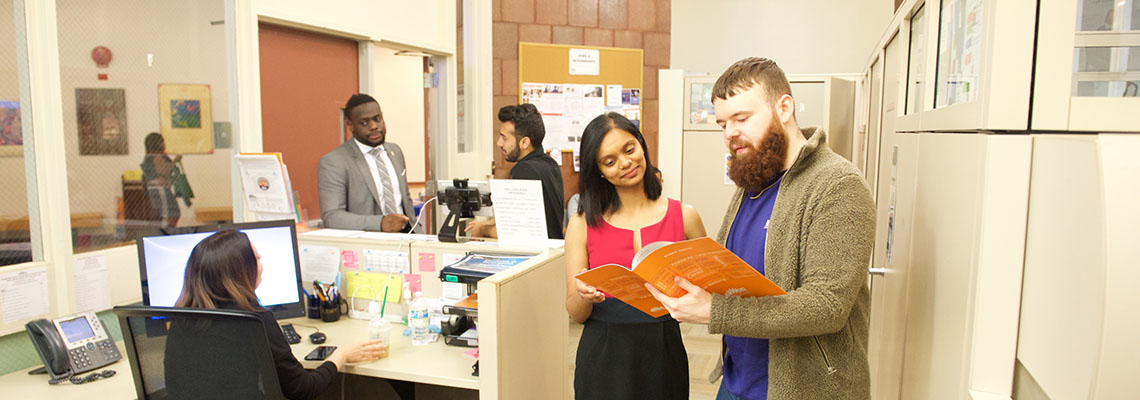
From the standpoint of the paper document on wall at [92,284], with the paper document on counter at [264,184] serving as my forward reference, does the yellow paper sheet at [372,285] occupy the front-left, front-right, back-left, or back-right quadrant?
front-right

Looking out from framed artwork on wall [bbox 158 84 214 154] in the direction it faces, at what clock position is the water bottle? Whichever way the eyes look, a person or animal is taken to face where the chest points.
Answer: The water bottle is roughly at 11 o'clock from the framed artwork on wall.

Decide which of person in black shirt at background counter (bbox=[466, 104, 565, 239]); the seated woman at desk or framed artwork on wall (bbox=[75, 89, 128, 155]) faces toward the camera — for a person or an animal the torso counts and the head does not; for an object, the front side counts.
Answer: the framed artwork on wall

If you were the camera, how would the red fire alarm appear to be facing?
facing the viewer

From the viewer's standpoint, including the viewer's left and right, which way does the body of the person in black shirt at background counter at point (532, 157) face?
facing to the left of the viewer

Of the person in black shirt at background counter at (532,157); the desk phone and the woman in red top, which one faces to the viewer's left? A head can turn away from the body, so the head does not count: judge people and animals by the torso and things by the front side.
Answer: the person in black shirt at background counter

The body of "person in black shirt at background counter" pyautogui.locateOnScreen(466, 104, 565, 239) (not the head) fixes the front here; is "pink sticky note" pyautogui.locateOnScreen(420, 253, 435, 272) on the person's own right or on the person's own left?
on the person's own left

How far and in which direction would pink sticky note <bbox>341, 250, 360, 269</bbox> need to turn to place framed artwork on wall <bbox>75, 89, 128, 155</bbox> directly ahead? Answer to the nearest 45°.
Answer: approximately 90° to its right

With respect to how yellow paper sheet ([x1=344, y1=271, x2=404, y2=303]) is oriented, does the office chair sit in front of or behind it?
in front

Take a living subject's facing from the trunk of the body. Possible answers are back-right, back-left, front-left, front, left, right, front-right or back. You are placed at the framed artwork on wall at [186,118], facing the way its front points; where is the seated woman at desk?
front

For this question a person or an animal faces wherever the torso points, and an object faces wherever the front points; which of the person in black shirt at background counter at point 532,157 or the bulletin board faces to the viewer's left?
the person in black shirt at background counter

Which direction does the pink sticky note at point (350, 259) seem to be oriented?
toward the camera

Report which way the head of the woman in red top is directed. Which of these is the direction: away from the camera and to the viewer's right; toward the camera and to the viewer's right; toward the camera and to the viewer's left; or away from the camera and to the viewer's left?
toward the camera and to the viewer's right

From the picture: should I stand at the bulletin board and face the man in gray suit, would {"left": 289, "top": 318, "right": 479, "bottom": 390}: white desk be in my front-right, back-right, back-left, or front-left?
front-left

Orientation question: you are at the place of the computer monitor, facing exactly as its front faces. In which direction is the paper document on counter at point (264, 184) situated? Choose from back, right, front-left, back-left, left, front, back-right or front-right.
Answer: back

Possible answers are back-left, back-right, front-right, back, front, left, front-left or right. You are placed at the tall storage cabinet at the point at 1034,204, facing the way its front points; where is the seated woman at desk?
front-right

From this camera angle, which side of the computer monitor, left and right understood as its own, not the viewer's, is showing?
front

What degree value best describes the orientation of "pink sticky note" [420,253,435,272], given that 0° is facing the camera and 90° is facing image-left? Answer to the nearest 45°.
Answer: approximately 0°
